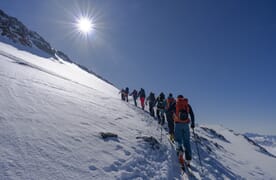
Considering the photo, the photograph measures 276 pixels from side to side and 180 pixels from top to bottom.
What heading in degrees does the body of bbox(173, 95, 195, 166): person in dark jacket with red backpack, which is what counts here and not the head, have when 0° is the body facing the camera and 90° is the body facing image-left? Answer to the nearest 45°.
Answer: approximately 180°
